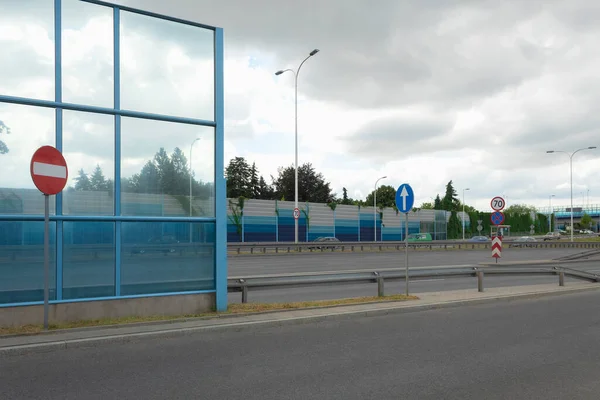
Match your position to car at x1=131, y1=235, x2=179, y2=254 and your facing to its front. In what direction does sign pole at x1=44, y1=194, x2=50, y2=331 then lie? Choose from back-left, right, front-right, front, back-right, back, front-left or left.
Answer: front-left

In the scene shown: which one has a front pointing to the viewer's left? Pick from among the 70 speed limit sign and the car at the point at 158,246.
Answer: the car

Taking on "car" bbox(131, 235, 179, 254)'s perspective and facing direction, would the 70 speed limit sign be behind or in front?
behind

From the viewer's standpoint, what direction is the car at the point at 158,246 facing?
to the viewer's left

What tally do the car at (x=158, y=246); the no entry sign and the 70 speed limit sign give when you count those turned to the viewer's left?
1

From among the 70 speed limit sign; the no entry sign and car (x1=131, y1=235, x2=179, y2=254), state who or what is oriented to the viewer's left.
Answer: the car

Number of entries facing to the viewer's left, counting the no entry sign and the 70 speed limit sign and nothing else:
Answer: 0

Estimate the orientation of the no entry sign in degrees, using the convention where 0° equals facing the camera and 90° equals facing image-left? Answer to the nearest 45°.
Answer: approximately 315°

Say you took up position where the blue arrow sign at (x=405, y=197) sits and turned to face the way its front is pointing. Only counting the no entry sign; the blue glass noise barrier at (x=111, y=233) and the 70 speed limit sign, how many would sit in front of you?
2

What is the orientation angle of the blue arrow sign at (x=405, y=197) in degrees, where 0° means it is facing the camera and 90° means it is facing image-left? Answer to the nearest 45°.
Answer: approximately 45°

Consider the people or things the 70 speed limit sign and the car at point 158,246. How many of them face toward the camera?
1
